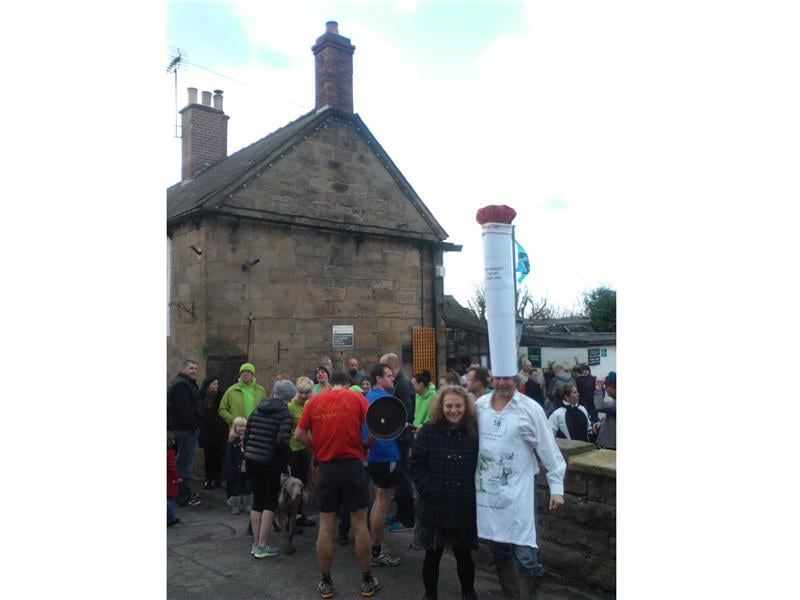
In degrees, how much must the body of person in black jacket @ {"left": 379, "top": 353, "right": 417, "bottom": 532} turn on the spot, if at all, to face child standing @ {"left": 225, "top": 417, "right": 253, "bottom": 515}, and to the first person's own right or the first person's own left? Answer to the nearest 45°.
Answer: approximately 45° to the first person's own right

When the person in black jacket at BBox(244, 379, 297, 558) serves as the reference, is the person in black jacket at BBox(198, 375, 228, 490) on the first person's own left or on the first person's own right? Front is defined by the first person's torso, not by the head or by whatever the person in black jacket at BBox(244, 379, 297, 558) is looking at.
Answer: on the first person's own left

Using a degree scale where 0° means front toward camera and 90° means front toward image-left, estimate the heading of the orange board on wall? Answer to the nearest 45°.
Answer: approximately 0°

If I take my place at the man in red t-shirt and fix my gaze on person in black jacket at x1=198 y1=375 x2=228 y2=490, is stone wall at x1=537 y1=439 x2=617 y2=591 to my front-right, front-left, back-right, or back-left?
back-right

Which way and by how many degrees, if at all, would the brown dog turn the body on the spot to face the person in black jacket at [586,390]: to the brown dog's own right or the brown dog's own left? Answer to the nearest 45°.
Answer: approximately 135° to the brown dog's own left
